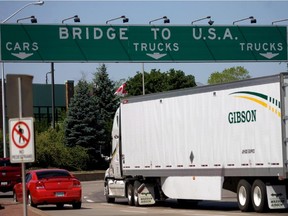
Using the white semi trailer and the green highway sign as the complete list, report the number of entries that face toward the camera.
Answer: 1

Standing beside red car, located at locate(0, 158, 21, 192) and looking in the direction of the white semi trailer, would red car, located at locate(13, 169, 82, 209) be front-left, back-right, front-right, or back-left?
front-right

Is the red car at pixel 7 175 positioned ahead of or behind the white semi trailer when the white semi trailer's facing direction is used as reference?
ahead

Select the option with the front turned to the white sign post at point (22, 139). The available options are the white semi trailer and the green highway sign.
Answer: the green highway sign

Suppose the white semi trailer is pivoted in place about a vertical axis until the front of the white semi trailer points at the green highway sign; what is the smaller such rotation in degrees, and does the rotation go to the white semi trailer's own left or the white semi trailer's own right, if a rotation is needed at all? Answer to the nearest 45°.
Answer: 0° — it already faces it

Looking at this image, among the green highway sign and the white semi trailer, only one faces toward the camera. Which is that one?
the green highway sign

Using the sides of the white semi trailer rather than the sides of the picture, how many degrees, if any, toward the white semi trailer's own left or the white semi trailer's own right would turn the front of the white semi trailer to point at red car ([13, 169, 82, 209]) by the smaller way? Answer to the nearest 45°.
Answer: approximately 45° to the white semi trailer's own left

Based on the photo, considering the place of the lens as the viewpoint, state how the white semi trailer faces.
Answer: facing away from the viewer and to the left of the viewer

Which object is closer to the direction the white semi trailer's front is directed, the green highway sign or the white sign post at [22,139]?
the green highway sign

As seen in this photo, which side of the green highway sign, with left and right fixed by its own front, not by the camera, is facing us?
front

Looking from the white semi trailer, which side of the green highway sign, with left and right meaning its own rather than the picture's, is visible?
front
